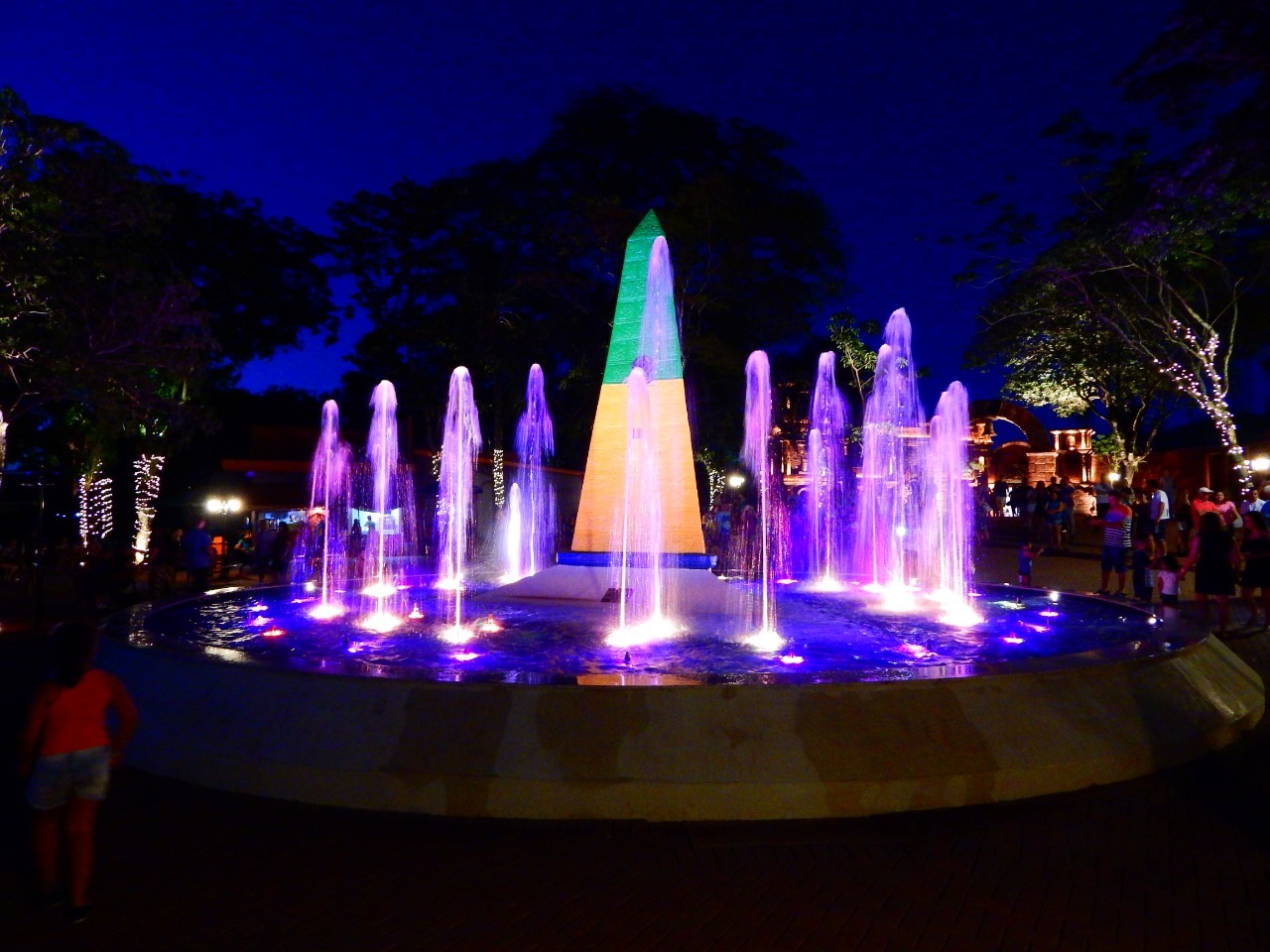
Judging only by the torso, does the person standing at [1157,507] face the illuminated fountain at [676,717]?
no

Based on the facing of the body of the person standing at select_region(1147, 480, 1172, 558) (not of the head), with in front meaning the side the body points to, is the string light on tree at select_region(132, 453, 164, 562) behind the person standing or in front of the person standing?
in front

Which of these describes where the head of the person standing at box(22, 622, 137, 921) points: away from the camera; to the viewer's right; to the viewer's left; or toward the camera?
away from the camera

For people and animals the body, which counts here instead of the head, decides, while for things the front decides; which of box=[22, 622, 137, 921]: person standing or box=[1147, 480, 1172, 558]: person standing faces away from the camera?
box=[22, 622, 137, 921]: person standing

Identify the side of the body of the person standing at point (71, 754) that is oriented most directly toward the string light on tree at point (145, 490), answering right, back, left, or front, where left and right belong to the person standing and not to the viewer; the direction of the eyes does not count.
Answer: front

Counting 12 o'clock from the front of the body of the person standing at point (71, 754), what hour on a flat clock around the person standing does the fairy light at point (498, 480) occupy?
The fairy light is roughly at 1 o'clock from the person standing.

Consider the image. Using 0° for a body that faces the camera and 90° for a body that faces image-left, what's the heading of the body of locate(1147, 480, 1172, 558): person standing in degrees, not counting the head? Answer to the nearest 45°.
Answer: approximately 90°

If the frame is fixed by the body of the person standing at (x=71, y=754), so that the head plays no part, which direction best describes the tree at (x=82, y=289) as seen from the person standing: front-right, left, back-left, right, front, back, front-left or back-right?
front

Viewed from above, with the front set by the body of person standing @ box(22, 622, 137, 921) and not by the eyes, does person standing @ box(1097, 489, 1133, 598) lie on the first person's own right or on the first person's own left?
on the first person's own right

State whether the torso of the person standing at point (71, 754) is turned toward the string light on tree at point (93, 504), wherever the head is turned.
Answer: yes

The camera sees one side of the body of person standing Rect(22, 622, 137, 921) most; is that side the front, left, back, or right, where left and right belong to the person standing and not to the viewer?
back

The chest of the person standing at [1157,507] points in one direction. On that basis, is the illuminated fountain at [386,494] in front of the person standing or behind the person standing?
in front

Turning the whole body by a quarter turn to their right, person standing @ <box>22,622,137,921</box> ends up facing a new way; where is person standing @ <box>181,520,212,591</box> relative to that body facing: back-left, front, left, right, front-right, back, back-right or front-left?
left

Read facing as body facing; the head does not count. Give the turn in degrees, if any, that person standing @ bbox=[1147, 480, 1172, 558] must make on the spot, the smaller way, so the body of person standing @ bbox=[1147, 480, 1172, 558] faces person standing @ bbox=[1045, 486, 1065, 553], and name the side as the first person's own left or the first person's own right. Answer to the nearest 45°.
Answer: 0° — they already face them

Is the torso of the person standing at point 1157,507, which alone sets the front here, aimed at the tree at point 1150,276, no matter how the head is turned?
no
